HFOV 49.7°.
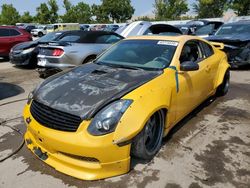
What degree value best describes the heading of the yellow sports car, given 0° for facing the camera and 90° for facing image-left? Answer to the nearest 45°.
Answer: approximately 45°

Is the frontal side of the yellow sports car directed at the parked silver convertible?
no

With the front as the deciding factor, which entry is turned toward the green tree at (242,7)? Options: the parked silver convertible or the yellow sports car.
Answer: the parked silver convertible

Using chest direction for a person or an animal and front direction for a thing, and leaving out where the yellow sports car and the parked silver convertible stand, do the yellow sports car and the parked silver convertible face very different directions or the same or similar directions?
very different directions

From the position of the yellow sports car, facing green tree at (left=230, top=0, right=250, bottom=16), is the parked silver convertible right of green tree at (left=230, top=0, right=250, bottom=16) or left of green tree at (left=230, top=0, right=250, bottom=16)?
left

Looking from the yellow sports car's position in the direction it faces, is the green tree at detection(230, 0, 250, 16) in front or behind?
behind

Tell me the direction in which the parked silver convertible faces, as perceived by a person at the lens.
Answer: facing away from the viewer and to the right of the viewer

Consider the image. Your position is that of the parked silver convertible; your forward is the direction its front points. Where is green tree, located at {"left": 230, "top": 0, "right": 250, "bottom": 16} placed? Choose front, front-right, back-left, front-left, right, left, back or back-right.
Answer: front

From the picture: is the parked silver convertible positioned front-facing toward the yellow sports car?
no

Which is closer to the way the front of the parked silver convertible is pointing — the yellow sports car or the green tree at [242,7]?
the green tree
